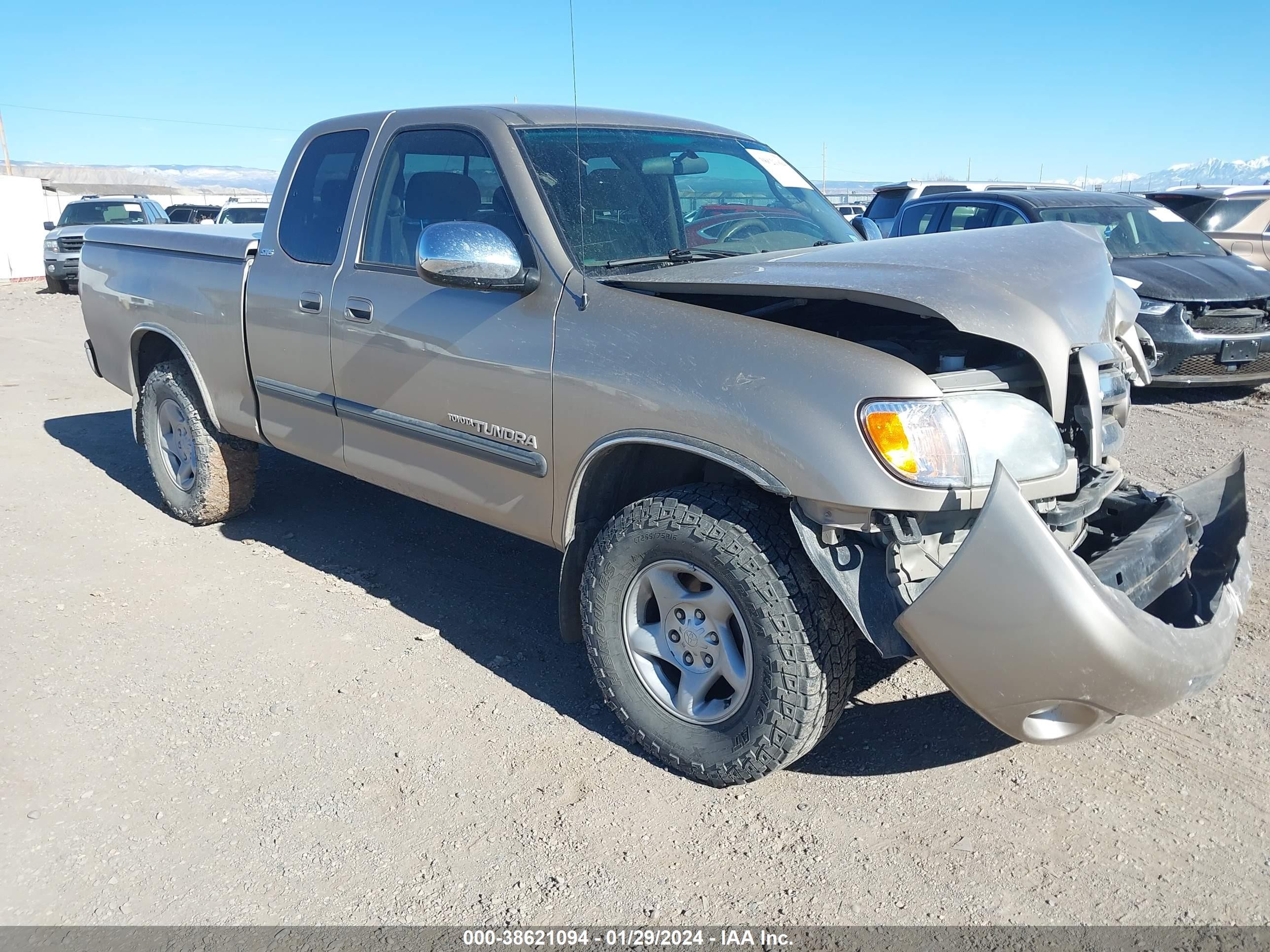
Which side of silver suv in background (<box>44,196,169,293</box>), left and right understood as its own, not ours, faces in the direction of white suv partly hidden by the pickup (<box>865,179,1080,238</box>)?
left

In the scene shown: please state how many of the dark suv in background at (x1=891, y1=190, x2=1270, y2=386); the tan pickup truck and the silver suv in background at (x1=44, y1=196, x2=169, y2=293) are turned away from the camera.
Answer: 0

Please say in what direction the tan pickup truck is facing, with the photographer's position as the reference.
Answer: facing the viewer and to the right of the viewer

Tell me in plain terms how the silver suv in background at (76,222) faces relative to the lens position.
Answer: facing the viewer and to the left of the viewer

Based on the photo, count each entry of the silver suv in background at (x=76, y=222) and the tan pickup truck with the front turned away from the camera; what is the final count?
0

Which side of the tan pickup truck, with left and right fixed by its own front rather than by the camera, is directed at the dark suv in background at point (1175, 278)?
left

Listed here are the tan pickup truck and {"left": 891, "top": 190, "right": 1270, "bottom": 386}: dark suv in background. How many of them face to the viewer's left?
0

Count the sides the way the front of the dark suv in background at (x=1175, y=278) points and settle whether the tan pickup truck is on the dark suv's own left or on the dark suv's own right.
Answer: on the dark suv's own right

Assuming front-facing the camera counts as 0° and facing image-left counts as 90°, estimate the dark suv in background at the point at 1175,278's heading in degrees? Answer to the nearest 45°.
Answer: approximately 315°

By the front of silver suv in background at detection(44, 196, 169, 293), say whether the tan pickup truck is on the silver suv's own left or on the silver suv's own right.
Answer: on the silver suv's own left
